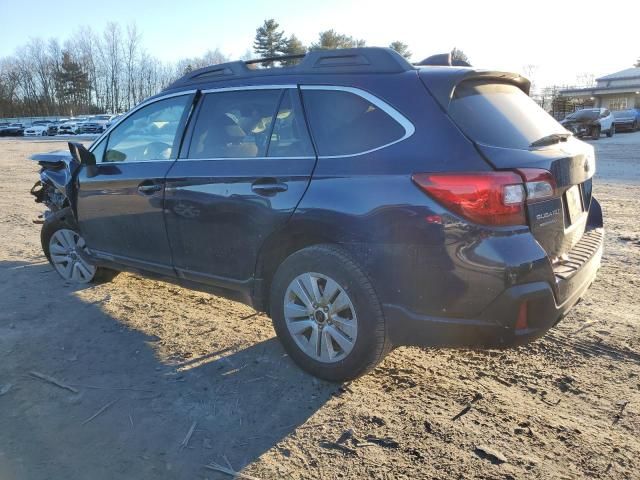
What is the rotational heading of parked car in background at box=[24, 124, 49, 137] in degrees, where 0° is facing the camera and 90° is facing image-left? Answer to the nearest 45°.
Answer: approximately 45°

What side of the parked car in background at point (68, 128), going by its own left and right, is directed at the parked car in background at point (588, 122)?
left

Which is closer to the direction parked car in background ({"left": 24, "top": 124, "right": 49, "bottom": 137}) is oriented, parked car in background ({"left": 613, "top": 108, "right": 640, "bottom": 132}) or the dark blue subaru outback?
the dark blue subaru outback

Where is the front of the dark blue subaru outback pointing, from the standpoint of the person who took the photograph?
facing away from the viewer and to the left of the viewer

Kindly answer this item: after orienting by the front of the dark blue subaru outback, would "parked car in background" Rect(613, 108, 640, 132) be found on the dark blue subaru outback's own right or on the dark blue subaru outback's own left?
on the dark blue subaru outback's own right

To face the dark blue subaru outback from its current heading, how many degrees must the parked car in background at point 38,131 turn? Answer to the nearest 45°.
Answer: approximately 45° to its left

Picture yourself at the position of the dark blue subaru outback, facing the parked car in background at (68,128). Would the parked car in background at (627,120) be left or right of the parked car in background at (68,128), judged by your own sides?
right

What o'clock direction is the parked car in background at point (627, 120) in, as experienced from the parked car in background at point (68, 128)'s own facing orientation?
the parked car in background at point (627, 120) is roughly at 9 o'clock from the parked car in background at point (68, 128).

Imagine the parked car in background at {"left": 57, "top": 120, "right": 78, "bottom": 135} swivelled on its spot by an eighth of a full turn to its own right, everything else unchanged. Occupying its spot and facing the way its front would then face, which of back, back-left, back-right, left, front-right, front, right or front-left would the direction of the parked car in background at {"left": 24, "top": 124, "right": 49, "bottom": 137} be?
front-right
